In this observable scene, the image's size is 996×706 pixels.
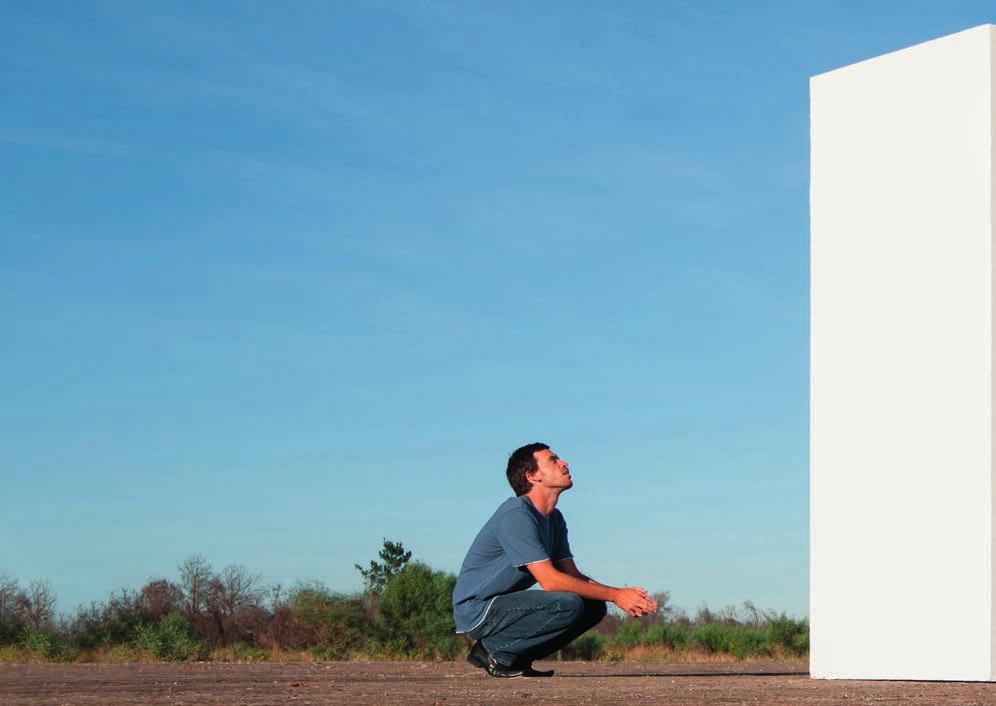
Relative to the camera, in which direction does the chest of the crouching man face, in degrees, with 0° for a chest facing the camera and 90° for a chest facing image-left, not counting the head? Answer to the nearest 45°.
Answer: approximately 270°

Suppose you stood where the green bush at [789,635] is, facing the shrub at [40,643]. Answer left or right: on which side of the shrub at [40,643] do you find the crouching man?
left

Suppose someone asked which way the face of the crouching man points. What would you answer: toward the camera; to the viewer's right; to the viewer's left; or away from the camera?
to the viewer's right
